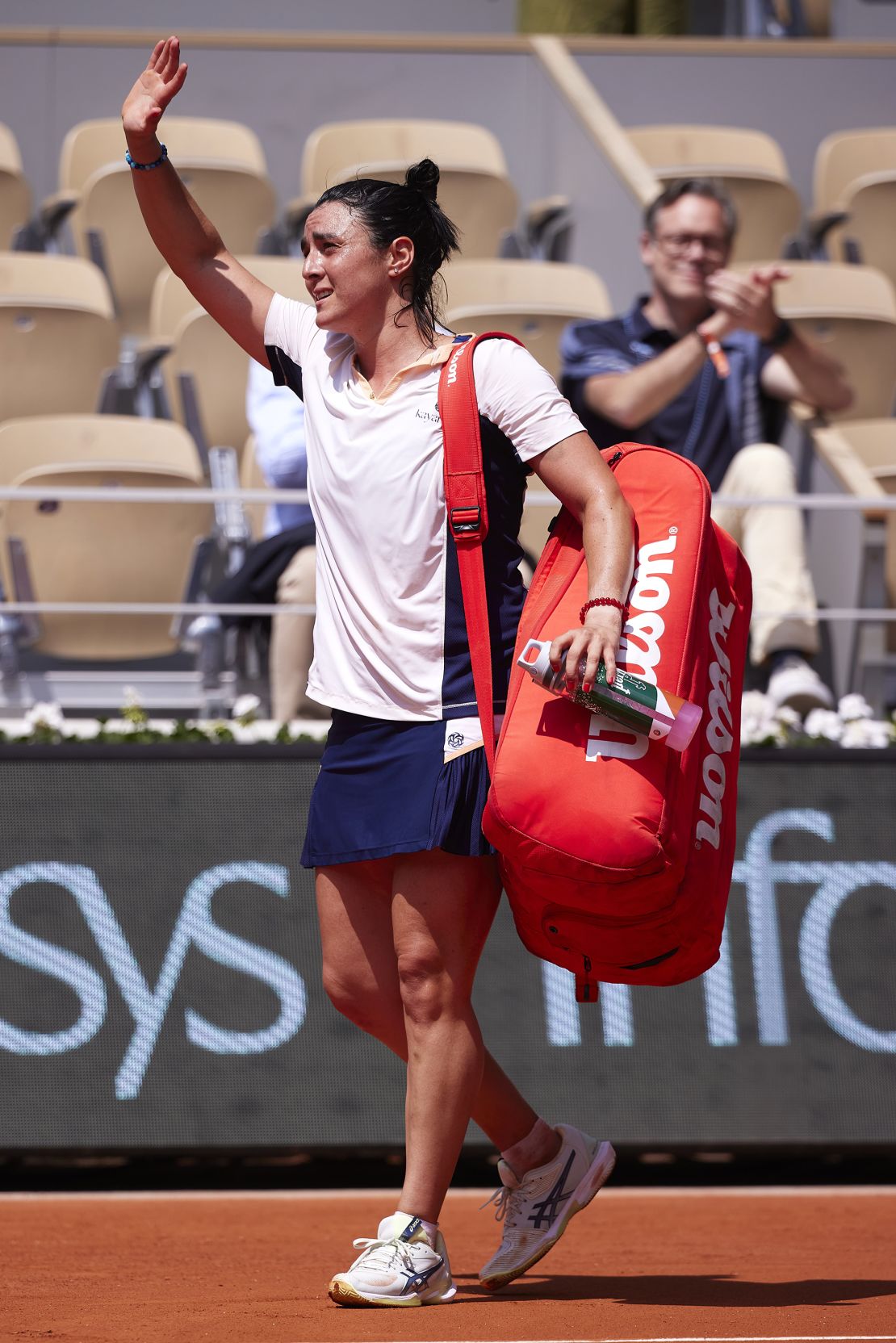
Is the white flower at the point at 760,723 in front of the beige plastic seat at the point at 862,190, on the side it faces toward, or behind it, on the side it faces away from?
in front

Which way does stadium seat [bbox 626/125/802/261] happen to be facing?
toward the camera

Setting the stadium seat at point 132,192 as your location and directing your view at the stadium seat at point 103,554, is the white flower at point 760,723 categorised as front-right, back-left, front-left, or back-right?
front-left

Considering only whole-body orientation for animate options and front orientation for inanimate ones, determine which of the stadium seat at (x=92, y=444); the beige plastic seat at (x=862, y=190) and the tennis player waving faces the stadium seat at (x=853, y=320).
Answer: the beige plastic seat

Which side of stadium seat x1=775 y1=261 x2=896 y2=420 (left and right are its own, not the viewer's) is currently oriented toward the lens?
front

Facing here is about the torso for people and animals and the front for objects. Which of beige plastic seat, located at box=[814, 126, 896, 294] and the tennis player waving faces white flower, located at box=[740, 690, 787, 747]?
the beige plastic seat

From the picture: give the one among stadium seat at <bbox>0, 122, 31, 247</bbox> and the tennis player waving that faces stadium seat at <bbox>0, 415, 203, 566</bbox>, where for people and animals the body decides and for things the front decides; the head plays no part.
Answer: stadium seat at <bbox>0, 122, 31, 247</bbox>

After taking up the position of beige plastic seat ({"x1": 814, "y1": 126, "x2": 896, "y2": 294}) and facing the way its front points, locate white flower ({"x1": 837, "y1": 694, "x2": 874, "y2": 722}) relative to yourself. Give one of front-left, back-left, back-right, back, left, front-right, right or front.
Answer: front

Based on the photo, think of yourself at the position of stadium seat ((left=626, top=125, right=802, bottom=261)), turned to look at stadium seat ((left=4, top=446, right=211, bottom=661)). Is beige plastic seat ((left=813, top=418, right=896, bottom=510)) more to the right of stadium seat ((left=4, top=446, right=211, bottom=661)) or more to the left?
left

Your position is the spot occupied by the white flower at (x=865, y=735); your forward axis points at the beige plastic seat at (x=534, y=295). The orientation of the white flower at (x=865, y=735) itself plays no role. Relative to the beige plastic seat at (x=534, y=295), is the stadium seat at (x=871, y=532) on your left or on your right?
right

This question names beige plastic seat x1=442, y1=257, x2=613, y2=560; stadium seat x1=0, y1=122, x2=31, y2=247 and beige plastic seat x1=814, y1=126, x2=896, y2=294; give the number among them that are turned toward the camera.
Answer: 3

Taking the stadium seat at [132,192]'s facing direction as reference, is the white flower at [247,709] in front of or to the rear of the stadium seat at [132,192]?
in front

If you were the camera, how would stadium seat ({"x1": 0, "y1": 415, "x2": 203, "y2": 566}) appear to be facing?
facing the viewer

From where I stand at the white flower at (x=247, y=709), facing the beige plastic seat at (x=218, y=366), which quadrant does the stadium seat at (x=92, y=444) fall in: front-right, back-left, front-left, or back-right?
front-left

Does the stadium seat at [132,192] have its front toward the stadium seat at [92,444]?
yes

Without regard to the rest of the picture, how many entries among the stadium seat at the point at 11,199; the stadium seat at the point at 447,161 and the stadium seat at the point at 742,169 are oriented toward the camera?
3

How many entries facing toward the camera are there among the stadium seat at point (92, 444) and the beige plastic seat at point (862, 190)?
2

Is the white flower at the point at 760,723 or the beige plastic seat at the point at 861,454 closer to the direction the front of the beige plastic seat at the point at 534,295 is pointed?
the white flower

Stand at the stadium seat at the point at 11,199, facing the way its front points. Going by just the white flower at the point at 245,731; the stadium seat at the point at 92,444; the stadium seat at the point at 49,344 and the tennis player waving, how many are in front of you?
4
